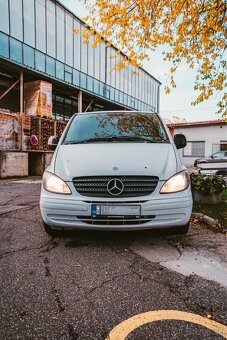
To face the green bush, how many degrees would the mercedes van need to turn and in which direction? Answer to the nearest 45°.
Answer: approximately 135° to its left

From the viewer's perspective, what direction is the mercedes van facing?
toward the camera

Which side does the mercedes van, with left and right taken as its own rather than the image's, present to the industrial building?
back

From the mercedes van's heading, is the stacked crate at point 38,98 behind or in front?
behind

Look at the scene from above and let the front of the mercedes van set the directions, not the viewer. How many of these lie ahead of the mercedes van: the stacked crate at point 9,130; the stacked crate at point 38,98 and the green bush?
0

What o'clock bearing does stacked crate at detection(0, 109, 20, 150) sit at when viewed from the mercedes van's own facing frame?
The stacked crate is roughly at 5 o'clock from the mercedes van.
